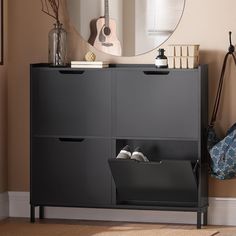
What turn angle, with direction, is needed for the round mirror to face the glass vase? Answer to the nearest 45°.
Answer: approximately 90° to its right

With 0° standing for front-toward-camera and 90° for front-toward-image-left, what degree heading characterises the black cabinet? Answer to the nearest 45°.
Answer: approximately 0°

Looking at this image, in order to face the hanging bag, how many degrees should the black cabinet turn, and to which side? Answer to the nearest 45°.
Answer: approximately 90° to its left

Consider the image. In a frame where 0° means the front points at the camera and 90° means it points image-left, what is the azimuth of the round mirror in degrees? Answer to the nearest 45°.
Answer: approximately 0°

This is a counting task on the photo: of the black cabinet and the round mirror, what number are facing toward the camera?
2
